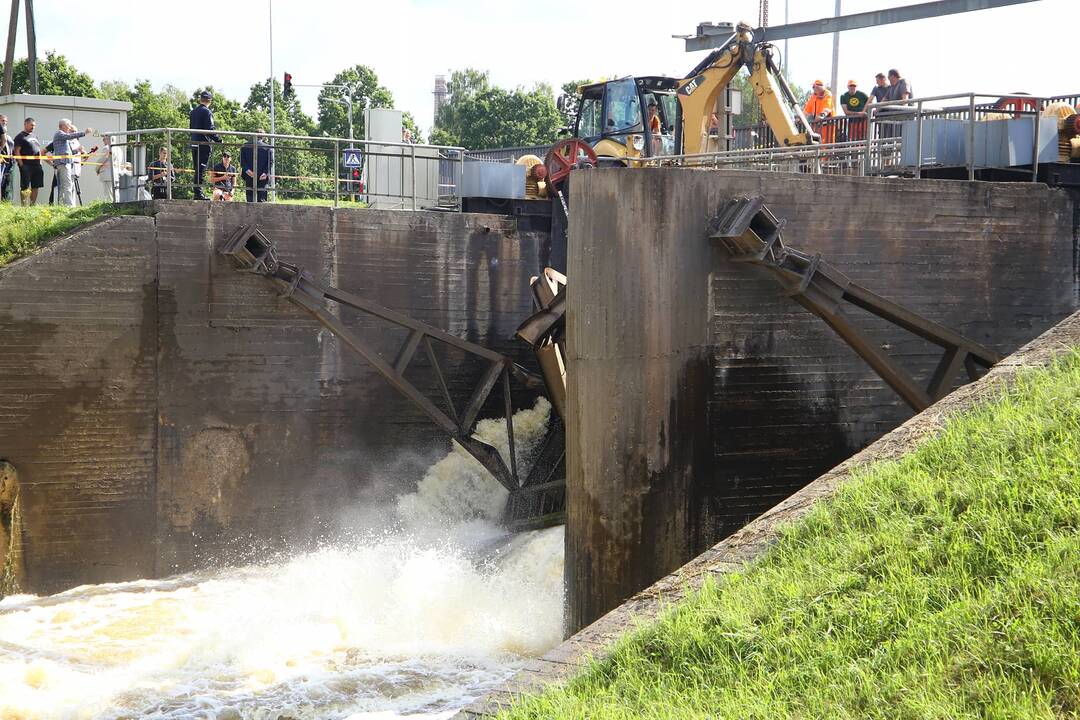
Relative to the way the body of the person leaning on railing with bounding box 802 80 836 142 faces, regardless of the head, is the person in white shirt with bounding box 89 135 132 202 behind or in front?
in front

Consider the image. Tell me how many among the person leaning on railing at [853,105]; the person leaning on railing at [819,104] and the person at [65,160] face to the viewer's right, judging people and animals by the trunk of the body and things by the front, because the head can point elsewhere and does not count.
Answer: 1

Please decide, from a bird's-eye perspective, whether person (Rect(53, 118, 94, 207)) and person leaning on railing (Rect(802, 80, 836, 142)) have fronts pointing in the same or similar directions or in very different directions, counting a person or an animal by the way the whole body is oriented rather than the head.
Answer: very different directions

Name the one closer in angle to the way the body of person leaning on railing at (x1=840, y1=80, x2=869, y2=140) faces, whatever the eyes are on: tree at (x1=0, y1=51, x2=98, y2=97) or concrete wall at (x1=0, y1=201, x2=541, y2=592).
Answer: the concrete wall

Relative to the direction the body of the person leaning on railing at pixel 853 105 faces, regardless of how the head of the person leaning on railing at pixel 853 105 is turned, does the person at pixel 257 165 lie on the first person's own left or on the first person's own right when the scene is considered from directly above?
on the first person's own right

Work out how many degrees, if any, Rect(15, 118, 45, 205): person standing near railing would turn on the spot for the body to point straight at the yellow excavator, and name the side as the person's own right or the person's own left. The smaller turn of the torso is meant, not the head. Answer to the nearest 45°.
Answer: approximately 45° to the person's own left

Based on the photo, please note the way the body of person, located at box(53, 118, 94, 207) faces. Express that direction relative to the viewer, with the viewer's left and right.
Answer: facing to the right of the viewer
